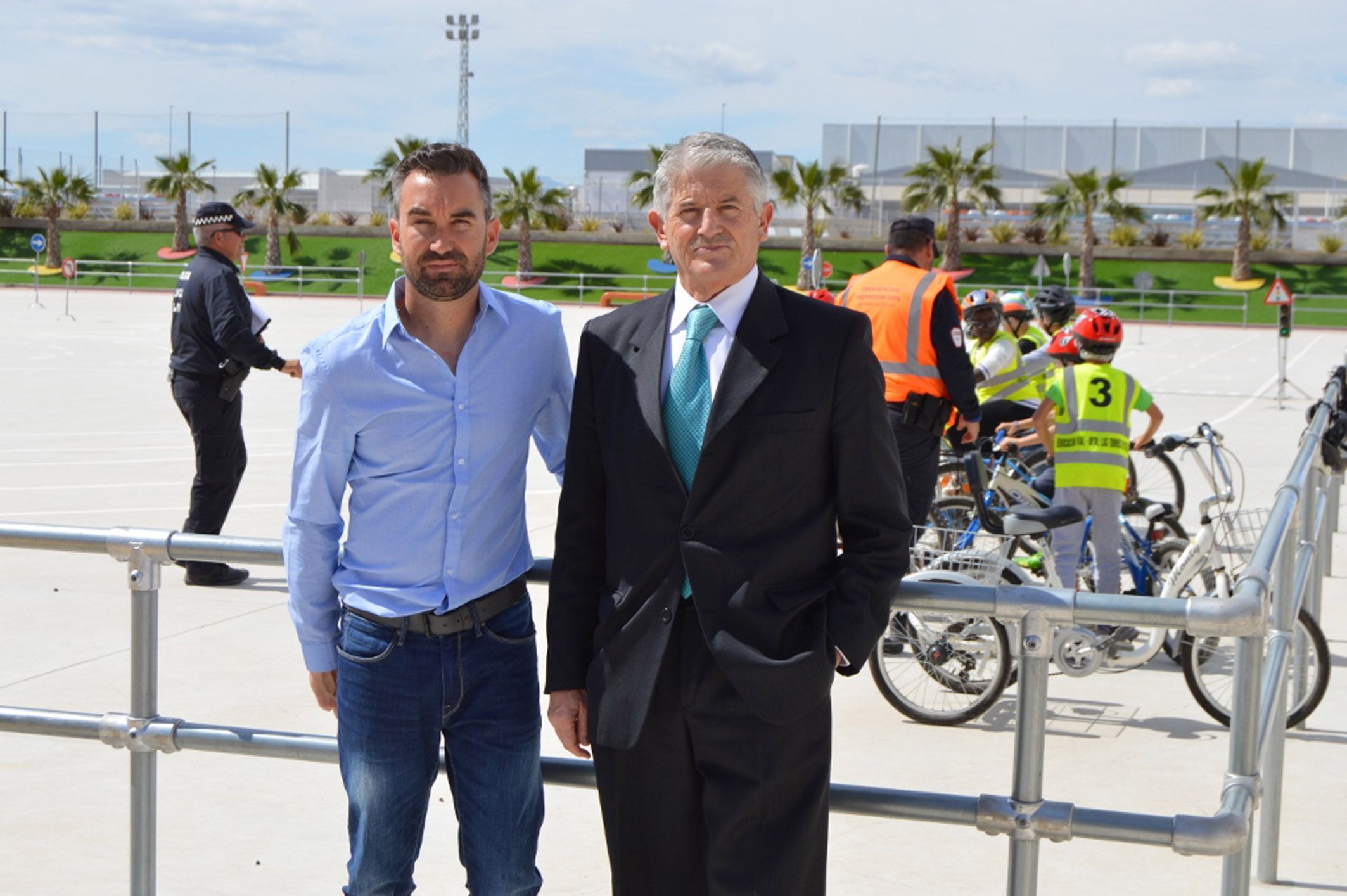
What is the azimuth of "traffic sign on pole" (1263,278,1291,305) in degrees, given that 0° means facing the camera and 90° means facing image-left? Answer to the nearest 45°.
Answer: approximately 0°

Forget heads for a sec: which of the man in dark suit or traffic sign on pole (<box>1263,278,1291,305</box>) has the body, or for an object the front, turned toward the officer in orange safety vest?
the traffic sign on pole

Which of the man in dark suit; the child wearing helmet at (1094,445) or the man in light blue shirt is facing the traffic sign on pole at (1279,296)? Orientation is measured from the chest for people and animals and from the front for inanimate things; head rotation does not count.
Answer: the child wearing helmet

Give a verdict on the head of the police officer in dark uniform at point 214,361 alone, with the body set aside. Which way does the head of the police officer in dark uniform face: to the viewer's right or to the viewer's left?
to the viewer's right

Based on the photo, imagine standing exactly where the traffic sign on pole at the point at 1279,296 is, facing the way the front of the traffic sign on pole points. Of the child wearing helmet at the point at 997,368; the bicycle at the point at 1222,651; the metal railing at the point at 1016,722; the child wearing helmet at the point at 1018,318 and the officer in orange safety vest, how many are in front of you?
5

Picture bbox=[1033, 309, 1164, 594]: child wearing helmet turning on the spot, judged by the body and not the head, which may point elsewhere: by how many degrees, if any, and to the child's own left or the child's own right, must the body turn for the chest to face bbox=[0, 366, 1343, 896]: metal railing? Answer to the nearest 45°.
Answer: approximately 180°

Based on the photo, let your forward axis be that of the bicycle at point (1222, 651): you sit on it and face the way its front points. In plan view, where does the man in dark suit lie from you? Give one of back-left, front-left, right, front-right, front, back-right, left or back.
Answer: right

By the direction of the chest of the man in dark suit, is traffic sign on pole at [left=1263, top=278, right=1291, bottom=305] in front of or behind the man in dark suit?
behind

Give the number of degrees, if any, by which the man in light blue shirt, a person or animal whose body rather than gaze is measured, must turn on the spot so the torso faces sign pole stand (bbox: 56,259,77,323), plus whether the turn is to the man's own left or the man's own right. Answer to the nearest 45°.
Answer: approximately 180°

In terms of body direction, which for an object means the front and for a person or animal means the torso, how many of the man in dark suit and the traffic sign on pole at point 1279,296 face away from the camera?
0
